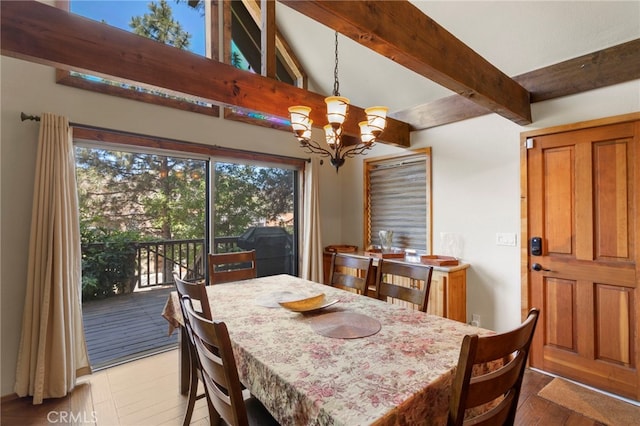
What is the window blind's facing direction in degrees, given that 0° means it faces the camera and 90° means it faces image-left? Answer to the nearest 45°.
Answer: approximately 45°

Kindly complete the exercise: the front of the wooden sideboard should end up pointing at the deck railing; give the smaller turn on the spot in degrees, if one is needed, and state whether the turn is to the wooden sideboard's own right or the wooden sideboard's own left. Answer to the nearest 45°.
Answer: approximately 45° to the wooden sideboard's own right

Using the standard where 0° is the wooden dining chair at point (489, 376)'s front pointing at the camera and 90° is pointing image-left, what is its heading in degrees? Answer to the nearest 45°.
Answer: approximately 135°

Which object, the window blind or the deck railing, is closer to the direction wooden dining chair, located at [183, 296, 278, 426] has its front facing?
the window blind

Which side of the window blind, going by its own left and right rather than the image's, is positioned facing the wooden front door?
left

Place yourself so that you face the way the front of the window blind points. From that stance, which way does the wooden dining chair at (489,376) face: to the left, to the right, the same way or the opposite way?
to the right
